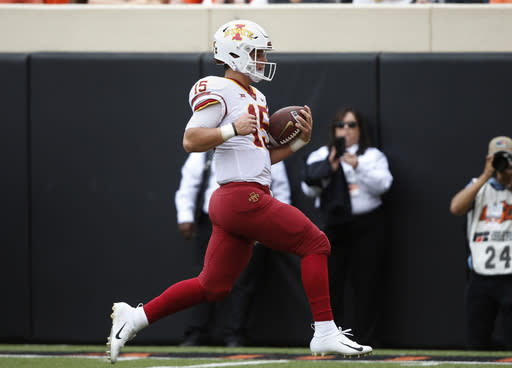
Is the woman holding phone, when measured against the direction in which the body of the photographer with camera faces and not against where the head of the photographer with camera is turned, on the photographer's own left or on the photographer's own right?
on the photographer's own right

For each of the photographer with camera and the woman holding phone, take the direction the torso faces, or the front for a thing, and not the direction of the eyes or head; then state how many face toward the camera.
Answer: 2

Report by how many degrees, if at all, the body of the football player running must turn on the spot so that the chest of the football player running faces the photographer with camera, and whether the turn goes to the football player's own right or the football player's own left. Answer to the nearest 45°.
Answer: approximately 45° to the football player's own left

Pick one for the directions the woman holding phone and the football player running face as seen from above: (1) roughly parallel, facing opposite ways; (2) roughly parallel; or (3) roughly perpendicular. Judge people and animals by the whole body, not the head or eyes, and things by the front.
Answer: roughly perpendicular

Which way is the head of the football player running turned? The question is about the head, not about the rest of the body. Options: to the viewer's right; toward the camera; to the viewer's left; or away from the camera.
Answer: to the viewer's right

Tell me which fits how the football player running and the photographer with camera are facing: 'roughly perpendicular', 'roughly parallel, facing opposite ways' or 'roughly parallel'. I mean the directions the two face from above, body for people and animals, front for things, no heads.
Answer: roughly perpendicular

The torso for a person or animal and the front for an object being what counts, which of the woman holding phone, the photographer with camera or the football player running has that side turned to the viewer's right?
the football player running

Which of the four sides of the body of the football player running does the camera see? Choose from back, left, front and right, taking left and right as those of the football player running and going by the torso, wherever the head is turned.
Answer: right
